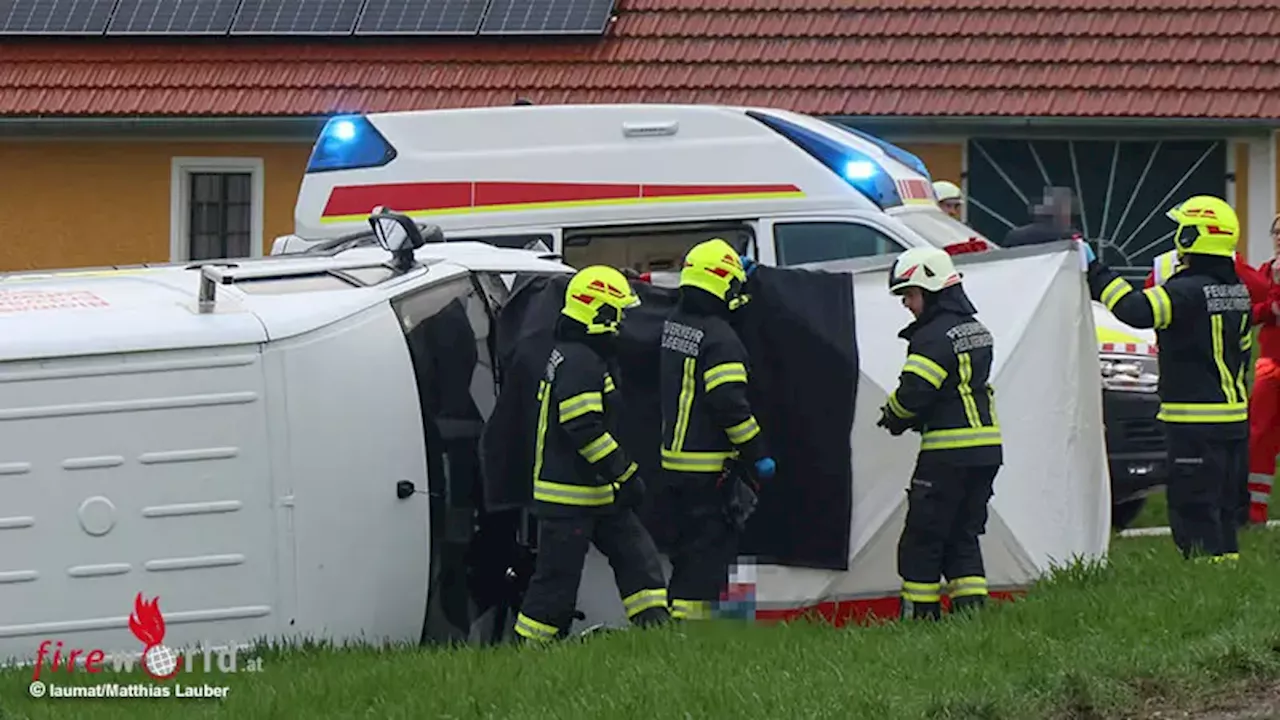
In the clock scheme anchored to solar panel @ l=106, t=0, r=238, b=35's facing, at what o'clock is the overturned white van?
The overturned white van is roughly at 12 o'clock from the solar panel.

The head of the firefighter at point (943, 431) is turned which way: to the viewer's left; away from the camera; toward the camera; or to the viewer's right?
to the viewer's left

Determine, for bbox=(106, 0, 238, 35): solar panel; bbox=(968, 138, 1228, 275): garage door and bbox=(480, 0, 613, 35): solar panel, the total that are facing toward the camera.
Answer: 3

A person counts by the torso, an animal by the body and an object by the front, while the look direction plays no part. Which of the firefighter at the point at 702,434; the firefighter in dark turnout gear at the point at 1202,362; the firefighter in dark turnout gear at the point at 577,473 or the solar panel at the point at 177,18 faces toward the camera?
the solar panel

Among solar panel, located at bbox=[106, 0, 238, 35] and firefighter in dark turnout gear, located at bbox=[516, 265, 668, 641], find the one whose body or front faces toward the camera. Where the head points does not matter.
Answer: the solar panel

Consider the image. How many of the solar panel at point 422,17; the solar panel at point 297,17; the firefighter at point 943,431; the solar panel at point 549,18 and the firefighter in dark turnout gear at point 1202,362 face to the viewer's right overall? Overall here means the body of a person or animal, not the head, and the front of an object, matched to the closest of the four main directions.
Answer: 0

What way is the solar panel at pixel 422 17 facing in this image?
toward the camera

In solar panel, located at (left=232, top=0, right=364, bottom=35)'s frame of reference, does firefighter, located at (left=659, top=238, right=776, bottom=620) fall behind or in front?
in front

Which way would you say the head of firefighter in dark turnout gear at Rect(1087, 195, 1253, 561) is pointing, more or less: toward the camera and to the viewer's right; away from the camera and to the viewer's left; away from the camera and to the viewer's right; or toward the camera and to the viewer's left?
away from the camera and to the viewer's left

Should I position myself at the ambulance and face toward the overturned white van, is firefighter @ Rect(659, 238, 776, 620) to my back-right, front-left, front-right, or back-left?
front-left

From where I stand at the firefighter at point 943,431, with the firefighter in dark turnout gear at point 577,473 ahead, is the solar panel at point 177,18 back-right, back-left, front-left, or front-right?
front-right

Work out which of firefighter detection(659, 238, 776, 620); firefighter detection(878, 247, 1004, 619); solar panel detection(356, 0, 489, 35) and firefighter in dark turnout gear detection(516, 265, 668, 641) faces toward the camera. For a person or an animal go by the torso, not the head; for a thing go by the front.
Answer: the solar panel

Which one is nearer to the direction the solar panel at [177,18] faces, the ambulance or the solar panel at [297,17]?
the ambulance

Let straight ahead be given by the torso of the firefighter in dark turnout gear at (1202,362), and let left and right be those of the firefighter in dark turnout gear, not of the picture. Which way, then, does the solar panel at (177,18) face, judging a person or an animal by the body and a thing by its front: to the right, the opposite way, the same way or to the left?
the opposite way

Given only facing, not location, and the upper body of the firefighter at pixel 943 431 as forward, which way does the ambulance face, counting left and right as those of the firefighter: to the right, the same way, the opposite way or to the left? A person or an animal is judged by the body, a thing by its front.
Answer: the opposite way

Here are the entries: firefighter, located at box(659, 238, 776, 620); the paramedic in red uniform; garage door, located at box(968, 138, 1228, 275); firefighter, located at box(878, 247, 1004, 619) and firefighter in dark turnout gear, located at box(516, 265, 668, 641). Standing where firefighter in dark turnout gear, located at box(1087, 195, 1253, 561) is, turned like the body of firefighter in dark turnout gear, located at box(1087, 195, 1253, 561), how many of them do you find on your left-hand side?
3

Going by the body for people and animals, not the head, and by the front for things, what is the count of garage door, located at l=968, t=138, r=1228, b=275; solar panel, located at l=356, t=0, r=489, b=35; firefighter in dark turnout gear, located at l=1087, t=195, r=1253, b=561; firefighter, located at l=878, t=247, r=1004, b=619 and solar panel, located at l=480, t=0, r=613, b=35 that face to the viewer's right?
0
